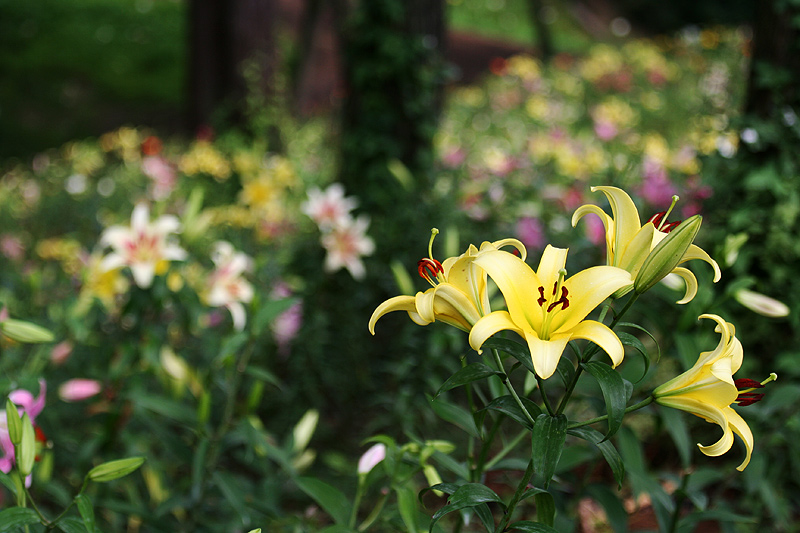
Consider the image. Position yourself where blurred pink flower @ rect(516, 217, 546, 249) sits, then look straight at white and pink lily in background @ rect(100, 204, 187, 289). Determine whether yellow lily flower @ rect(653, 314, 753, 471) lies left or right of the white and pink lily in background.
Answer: left

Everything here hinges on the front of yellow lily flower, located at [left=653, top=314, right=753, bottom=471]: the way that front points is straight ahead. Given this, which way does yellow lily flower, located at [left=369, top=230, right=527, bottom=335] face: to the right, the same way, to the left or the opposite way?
the opposite way

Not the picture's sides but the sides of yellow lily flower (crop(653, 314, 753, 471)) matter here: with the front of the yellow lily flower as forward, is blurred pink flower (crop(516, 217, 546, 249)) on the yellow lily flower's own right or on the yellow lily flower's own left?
on the yellow lily flower's own left

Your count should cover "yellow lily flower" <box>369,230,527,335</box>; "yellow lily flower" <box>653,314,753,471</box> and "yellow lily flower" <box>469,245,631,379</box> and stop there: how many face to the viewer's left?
1

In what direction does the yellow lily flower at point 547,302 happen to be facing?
toward the camera

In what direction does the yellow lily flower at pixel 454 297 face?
to the viewer's left

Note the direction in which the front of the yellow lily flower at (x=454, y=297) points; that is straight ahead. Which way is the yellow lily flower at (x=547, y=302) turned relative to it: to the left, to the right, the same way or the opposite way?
to the left

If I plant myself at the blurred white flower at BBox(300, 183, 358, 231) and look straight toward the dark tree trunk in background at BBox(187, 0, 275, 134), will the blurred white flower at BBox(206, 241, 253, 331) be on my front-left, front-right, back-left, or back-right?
back-left

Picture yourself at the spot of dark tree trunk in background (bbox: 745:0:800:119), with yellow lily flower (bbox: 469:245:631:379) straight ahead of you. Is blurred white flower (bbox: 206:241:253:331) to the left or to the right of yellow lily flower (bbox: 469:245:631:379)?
right

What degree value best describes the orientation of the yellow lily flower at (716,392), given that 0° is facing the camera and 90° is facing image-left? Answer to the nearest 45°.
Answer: approximately 270°

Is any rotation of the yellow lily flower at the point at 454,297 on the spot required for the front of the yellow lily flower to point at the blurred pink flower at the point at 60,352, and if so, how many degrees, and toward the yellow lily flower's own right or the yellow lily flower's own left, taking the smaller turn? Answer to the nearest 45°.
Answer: approximately 45° to the yellow lily flower's own right

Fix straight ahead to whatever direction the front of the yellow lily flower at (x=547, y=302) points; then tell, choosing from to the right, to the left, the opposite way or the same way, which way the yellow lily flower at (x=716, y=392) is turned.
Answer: to the left

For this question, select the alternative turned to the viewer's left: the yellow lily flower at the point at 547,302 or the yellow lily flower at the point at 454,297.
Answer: the yellow lily flower at the point at 454,297
